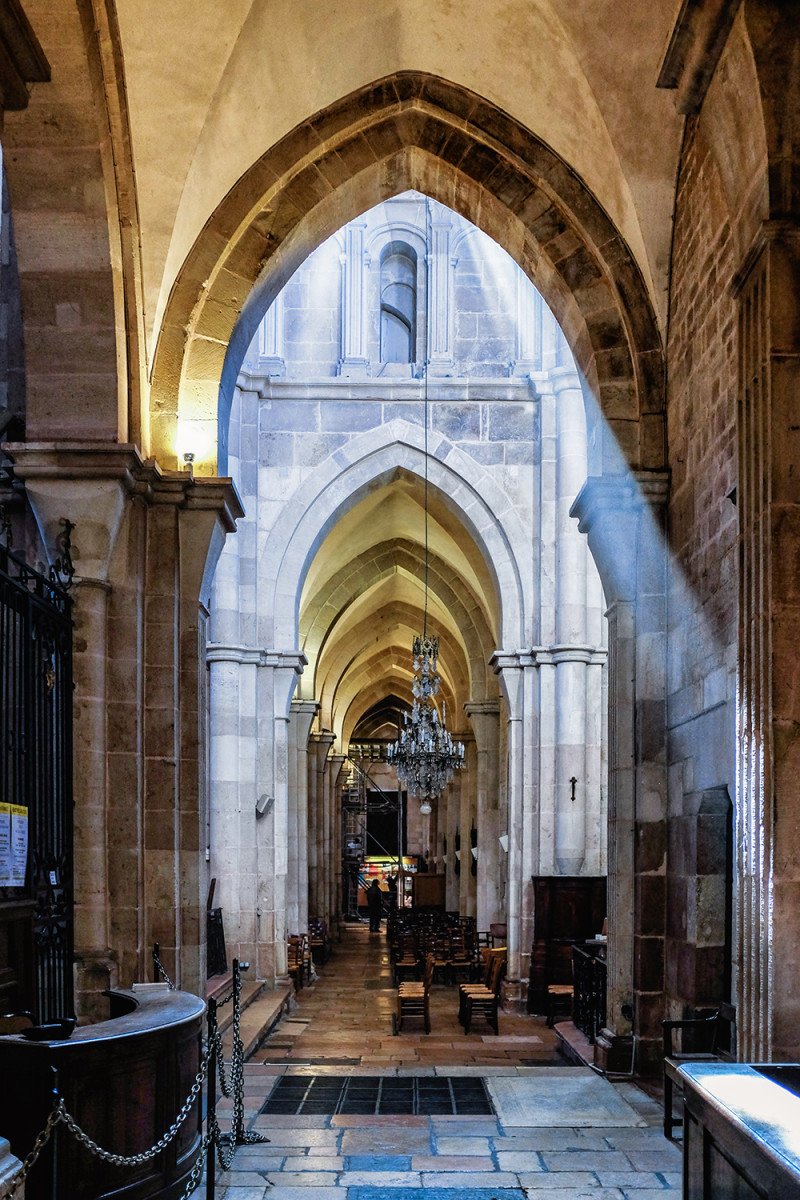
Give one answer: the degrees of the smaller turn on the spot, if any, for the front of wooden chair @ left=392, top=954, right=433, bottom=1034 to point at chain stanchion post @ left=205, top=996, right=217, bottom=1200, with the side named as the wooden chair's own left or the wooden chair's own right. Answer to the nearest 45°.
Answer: approximately 90° to the wooden chair's own left

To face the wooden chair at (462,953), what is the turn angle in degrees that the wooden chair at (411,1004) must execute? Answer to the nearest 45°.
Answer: approximately 90° to its right
